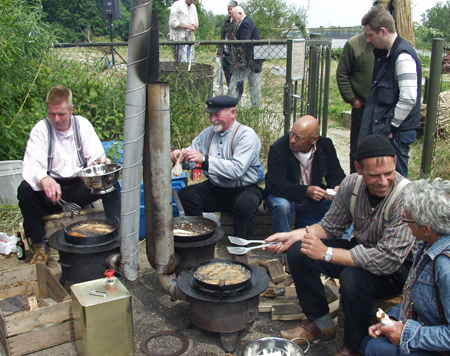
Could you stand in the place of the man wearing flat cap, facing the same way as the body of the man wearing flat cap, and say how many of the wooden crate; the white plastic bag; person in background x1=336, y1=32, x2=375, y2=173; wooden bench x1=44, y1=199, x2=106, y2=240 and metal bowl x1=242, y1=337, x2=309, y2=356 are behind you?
1

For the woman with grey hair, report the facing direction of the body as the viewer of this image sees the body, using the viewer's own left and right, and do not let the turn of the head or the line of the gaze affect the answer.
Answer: facing to the left of the viewer

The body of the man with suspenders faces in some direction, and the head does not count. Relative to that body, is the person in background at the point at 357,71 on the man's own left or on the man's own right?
on the man's own left

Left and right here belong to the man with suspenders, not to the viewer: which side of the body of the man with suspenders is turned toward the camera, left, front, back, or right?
front

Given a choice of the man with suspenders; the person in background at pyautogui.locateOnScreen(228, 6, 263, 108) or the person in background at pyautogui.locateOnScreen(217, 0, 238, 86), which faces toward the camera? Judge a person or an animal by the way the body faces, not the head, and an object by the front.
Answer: the man with suspenders

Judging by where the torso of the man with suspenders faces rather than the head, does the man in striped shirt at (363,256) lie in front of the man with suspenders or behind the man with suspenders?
in front

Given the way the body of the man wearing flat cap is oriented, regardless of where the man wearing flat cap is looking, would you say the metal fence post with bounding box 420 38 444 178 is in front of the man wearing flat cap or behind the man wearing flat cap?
behind

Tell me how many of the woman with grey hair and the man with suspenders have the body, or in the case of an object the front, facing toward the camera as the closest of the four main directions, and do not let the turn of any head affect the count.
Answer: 1

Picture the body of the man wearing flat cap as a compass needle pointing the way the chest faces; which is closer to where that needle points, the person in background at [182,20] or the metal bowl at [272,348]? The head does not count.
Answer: the metal bowl

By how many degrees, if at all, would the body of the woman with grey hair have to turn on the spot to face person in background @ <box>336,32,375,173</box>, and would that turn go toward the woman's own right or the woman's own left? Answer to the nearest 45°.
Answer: approximately 90° to the woman's own right

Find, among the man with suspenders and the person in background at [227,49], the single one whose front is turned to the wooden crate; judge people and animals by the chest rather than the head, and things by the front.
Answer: the man with suspenders

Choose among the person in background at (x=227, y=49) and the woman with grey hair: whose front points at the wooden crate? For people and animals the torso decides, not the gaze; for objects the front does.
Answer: the woman with grey hair
